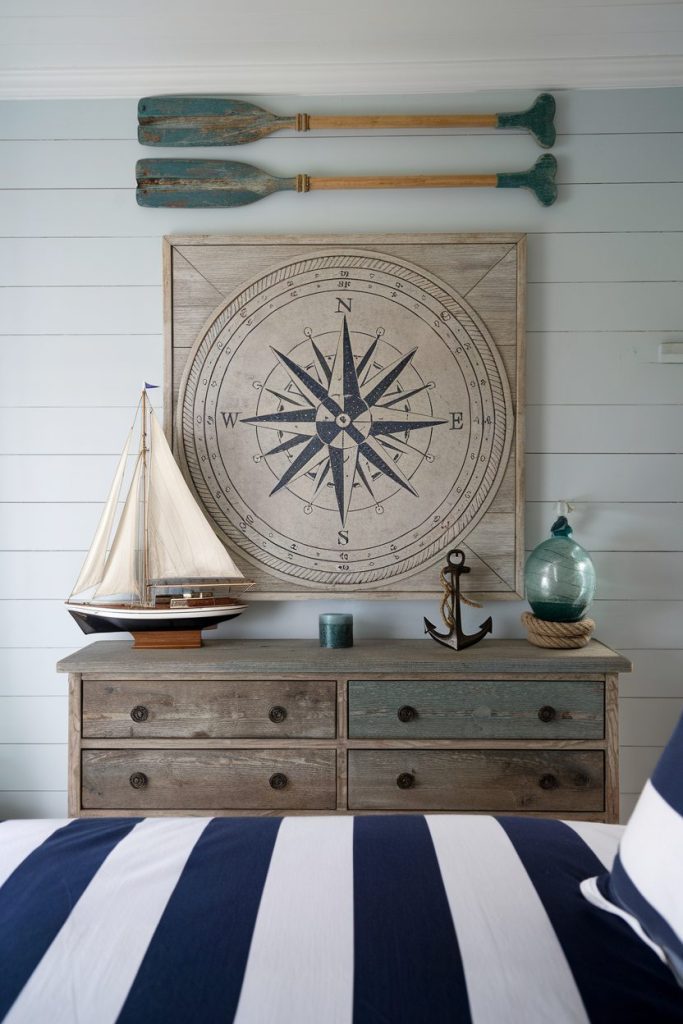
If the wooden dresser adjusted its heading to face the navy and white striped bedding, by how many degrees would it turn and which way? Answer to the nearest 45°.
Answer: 0° — it already faces it

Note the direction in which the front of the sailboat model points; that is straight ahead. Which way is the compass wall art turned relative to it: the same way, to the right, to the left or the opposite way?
to the left

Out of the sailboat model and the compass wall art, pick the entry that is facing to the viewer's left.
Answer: the sailboat model

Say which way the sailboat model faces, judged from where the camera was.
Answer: facing to the left of the viewer

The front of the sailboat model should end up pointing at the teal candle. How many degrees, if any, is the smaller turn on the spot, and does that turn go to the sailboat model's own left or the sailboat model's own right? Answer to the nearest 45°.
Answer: approximately 180°

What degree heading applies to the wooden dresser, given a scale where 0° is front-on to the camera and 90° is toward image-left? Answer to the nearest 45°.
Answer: approximately 0°

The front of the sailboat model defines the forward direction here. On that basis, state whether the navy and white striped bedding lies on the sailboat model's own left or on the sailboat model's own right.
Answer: on the sailboat model's own left
